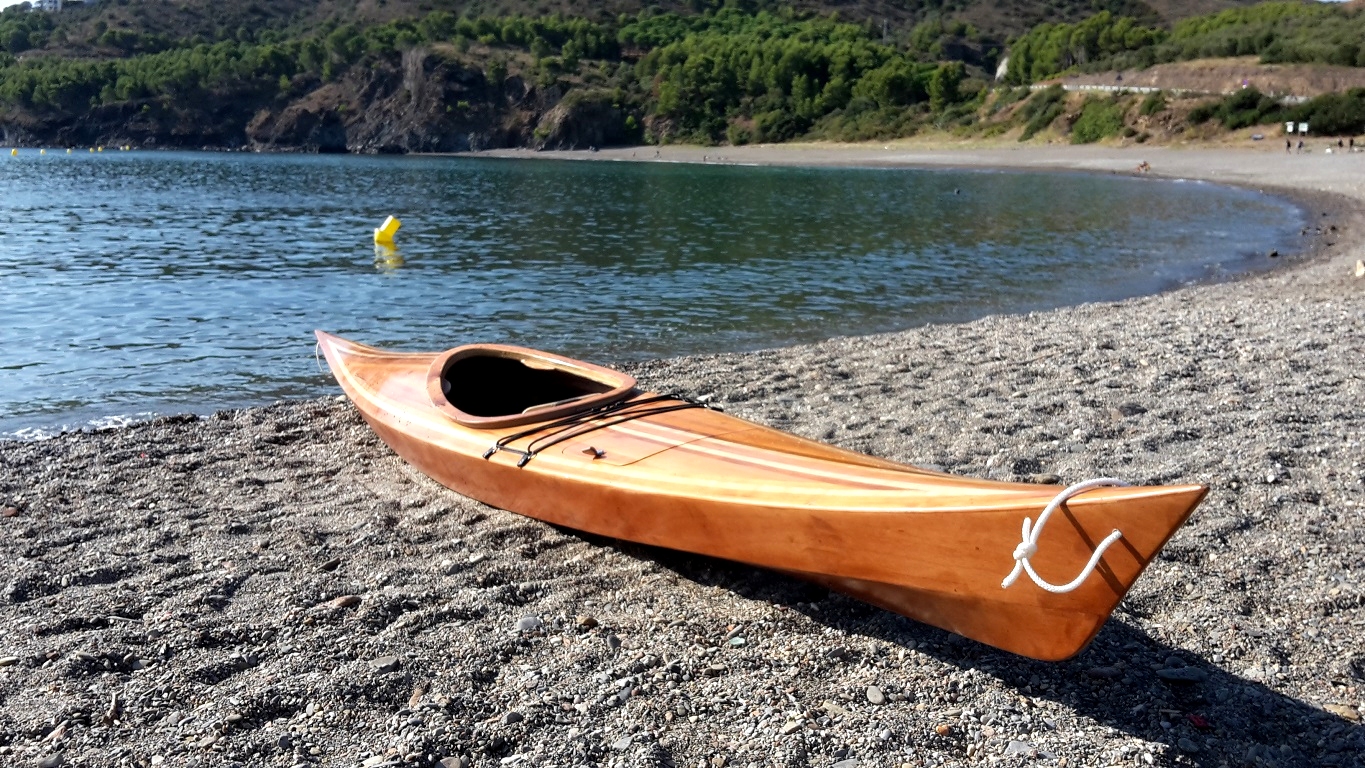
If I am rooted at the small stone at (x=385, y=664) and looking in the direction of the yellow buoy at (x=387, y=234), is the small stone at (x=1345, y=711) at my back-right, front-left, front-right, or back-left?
back-right

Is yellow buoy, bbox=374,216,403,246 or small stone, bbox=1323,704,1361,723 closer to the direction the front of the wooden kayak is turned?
the small stone

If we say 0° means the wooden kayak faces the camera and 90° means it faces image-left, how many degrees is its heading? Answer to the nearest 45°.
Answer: approximately 315°

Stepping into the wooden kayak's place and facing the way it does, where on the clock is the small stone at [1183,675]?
The small stone is roughly at 11 o'clock from the wooden kayak.

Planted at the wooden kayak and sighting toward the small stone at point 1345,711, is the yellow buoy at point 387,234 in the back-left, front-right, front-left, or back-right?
back-left

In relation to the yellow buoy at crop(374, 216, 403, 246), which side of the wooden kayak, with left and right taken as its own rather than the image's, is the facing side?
back

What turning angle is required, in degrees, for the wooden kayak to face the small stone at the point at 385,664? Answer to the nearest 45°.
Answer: approximately 135° to its right

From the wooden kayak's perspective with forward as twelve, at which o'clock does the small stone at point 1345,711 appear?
The small stone is roughly at 11 o'clock from the wooden kayak.

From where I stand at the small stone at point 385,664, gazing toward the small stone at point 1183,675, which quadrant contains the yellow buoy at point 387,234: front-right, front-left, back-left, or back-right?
back-left
